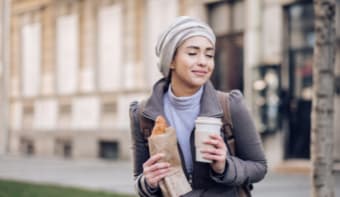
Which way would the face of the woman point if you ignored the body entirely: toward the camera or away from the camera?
toward the camera

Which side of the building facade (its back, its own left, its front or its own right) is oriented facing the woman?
front

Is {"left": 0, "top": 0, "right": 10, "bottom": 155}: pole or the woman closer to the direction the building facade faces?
the woman

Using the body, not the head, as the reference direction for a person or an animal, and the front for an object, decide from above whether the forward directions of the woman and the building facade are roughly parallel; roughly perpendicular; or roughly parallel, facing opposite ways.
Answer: roughly parallel

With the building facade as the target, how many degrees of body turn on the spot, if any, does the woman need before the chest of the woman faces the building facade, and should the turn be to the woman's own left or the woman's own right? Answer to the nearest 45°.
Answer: approximately 180°

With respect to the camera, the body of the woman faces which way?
toward the camera

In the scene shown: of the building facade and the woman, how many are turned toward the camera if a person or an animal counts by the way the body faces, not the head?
2

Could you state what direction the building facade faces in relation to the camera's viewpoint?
facing the viewer

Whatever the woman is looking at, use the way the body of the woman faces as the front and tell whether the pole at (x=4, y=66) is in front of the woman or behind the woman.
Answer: behind
